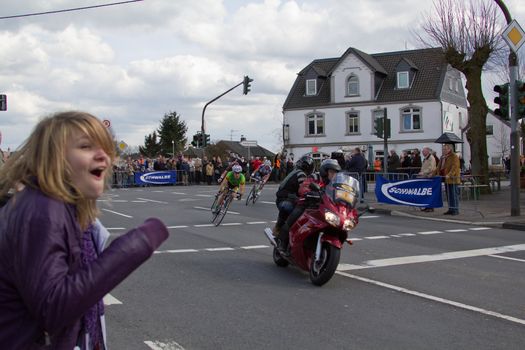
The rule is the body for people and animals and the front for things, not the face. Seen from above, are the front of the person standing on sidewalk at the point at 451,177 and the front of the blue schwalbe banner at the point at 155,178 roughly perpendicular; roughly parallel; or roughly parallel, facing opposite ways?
roughly perpendicular

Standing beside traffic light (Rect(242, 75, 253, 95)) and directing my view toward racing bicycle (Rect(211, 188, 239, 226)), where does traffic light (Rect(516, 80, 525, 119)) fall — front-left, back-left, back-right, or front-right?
front-left

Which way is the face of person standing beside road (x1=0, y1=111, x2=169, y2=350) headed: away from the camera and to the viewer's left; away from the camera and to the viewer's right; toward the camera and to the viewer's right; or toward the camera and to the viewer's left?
toward the camera and to the viewer's right

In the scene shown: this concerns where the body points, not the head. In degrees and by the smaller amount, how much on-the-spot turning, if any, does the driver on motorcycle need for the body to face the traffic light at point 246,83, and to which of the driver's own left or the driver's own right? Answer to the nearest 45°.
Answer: approximately 135° to the driver's own left

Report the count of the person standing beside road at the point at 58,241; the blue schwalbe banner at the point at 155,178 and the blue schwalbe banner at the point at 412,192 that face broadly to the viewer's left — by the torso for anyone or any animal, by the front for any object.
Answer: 0

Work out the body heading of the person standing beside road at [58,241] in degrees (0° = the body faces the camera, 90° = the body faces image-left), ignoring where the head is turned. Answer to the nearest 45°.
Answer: approximately 270°

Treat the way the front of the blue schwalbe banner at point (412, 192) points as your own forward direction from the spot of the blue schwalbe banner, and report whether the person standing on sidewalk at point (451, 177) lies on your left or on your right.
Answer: on your left

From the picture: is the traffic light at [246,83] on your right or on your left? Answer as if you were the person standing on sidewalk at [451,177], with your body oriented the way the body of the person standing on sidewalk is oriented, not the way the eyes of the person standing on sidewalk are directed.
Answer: on your right

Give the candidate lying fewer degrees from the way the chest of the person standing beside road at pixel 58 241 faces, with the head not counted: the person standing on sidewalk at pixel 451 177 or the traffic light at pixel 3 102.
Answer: the person standing on sidewalk

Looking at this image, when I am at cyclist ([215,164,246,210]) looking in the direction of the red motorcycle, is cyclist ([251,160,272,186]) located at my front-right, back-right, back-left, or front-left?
back-left

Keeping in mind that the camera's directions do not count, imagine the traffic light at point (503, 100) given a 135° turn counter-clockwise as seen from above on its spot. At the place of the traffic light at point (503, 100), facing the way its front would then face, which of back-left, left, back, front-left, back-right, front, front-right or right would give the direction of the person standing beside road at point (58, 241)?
front-right

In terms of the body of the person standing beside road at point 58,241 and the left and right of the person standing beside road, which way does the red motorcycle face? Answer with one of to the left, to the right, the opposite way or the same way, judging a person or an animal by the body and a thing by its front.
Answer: to the right

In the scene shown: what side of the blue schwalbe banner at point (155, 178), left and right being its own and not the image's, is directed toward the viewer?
front

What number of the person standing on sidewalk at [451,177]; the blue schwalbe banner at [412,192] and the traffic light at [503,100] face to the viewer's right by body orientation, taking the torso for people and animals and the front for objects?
0

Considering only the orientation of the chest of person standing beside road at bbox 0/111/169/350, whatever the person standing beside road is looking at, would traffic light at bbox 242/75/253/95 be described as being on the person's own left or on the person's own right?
on the person's own left
